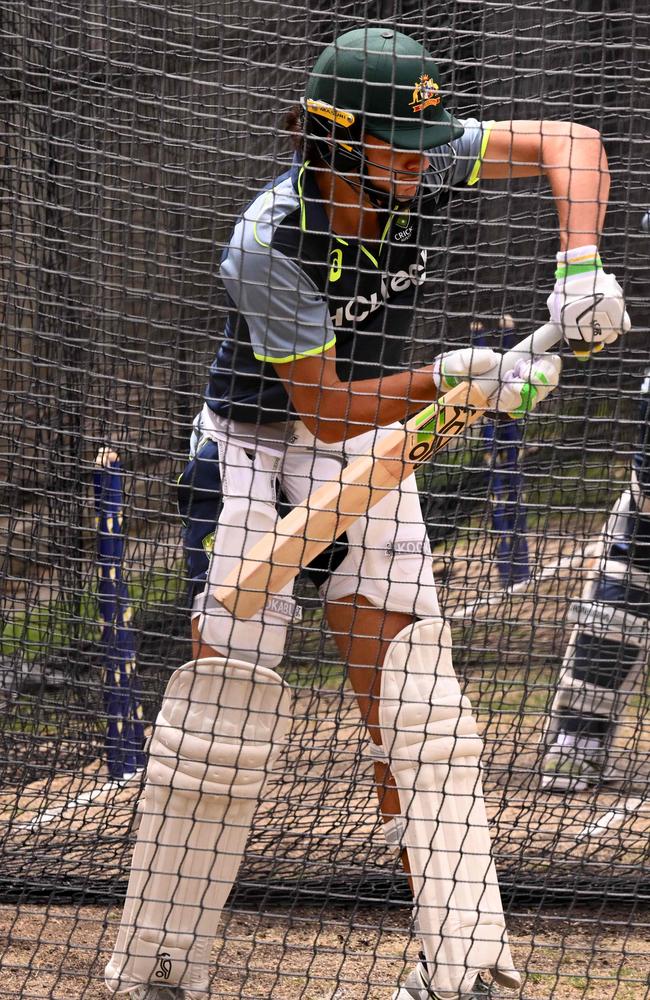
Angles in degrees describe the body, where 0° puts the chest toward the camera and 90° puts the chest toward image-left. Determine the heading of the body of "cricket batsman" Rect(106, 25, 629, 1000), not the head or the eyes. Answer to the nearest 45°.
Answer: approximately 315°
